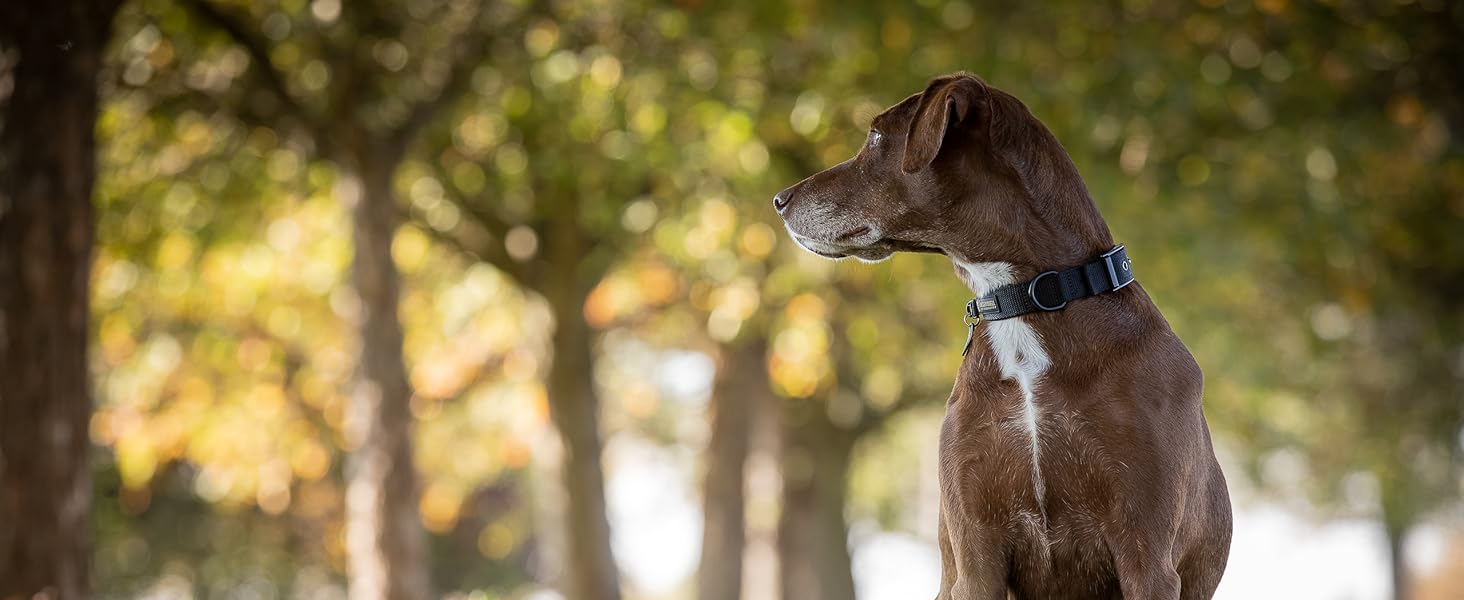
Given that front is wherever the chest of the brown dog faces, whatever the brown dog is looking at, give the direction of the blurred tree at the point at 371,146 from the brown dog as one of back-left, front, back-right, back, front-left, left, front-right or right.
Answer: right

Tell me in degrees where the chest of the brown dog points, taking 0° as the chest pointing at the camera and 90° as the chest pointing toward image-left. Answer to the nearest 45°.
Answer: approximately 45°

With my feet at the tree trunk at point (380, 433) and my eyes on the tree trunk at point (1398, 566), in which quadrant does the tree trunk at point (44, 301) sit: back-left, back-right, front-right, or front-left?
back-right

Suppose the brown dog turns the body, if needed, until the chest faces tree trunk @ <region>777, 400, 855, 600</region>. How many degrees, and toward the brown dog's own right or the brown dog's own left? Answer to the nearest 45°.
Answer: approximately 135° to the brown dog's own right

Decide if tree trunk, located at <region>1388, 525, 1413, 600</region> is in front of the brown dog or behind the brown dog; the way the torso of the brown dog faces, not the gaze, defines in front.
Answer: behind

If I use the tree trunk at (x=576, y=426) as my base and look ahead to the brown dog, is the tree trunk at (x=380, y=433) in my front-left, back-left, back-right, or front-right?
front-right

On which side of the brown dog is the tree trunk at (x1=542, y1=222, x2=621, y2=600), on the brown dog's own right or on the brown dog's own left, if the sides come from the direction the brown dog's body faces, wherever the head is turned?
on the brown dog's own right

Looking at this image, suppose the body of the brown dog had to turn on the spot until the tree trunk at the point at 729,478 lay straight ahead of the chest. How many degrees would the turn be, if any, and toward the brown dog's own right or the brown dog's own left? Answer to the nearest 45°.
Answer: approximately 135° to the brown dog's own right

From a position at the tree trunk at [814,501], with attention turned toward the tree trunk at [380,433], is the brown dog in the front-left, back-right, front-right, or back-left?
front-left

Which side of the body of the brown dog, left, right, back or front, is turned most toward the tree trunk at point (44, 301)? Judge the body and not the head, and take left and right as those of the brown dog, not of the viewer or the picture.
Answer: right
